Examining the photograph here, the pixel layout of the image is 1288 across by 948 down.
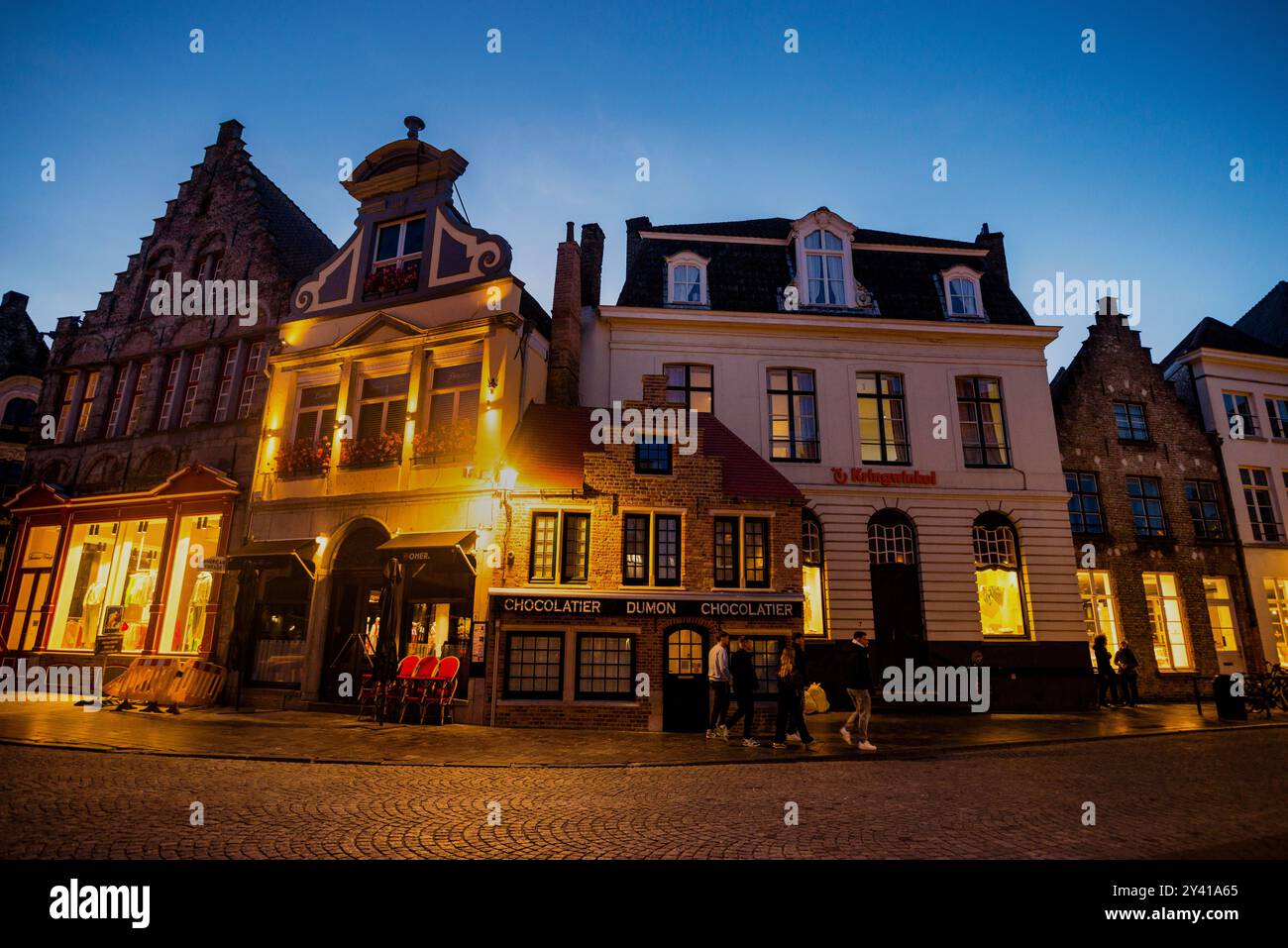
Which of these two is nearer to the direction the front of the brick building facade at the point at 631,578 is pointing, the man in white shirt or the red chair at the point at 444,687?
the man in white shirt

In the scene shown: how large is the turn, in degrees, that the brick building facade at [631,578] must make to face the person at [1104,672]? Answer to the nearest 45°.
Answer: approximately 90° to its left

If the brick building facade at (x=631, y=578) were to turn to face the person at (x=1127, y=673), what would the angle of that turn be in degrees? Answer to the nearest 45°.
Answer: approximately 90° to its left
